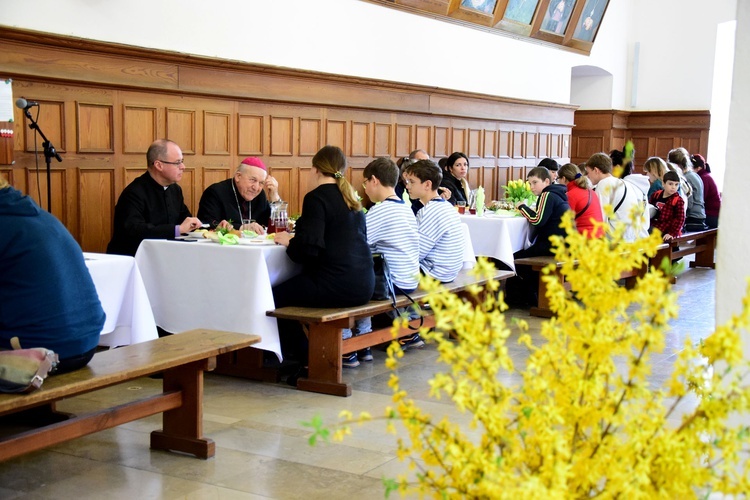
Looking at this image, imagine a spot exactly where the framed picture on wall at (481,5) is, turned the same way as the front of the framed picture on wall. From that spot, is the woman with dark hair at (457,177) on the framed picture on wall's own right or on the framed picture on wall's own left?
on the framed picture on wall's own right

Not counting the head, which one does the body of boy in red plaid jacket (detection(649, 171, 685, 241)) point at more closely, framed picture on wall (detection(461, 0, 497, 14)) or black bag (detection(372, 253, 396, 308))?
the black bag

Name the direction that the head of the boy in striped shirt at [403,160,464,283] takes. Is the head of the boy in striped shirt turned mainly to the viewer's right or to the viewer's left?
to the viewer's left

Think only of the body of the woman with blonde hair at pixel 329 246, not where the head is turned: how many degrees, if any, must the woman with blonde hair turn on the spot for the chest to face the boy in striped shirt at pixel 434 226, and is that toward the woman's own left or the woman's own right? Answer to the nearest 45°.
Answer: approximately 90° to the woman's own right

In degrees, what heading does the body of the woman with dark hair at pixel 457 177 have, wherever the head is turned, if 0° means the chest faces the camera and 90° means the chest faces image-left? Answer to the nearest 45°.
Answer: approximately 315°

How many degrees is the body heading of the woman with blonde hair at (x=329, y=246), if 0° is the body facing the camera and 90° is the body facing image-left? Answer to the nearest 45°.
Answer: approximately 135°
